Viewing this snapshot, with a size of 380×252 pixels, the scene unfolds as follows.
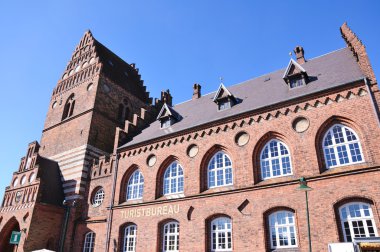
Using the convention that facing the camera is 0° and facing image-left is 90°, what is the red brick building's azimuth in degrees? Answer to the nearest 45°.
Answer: approximately 45°
